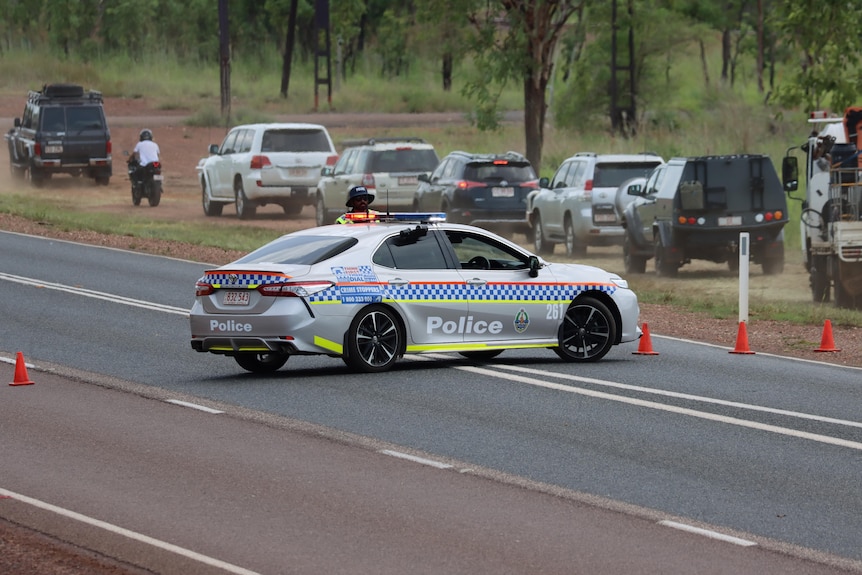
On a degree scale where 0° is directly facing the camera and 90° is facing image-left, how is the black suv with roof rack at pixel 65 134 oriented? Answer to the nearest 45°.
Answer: approximately 180°

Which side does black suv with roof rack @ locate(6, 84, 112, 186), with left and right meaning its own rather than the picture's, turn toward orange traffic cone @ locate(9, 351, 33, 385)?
back

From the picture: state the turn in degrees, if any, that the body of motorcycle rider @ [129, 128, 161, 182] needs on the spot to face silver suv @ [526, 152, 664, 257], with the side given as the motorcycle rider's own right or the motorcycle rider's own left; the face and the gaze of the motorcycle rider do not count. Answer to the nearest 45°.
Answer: approximately 135° to the motorcycle rider's own right

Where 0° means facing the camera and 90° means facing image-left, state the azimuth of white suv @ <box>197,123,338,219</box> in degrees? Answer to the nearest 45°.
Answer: approximately 135°

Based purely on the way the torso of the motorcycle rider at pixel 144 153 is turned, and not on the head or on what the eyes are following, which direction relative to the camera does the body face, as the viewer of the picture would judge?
away from the camera

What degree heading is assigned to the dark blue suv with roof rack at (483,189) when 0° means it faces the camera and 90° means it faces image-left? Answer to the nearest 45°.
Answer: approximately 135°

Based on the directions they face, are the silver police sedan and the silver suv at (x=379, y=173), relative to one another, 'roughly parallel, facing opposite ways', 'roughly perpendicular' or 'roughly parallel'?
roughly perpendicular
